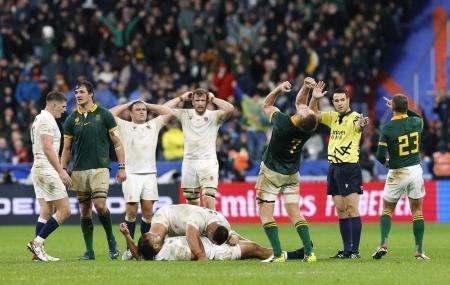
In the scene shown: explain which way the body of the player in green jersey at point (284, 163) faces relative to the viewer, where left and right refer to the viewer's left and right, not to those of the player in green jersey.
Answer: facing away from the viewer and to the left of the viewer

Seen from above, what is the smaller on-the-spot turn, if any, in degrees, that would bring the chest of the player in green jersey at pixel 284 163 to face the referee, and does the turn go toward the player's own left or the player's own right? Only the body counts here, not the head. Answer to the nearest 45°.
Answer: approximately 90° to the player's own right

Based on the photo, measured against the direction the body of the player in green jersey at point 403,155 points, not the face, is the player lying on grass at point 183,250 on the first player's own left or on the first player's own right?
on the first player's own left

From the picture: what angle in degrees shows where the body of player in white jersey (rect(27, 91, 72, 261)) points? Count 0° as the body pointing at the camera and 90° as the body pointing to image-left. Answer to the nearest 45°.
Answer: approximately 270°

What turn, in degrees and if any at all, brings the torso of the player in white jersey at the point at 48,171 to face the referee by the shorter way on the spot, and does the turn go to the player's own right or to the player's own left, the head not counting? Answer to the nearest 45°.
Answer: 0° — they already face them

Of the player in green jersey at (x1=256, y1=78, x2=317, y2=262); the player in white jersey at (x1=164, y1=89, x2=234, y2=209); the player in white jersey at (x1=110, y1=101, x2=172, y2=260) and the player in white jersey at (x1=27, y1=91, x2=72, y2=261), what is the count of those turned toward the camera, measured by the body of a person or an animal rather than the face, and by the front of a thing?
2

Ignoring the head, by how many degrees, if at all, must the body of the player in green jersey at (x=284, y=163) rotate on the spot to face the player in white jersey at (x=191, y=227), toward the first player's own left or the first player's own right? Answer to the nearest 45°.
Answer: approximately 45° to the first player's own left
